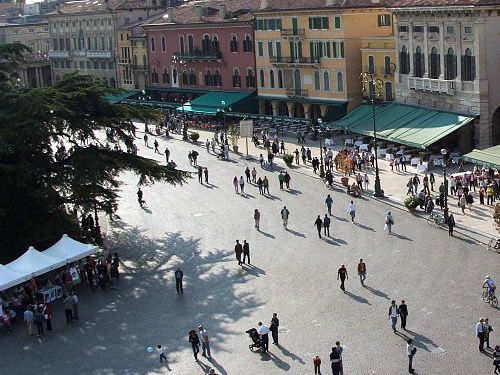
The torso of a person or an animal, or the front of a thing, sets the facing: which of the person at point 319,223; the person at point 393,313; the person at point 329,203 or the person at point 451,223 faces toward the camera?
the person at point 393,313

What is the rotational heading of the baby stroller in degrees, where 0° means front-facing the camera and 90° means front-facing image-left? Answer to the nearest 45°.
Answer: approximately 90°

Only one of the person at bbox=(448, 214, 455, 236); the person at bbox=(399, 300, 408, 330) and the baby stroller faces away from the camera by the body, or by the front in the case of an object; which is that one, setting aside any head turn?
the person at bbox=(448, 214, 455, 236)

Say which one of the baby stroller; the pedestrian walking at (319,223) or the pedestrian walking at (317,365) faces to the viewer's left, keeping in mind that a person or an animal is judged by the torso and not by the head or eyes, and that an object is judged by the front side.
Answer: the baby stroller

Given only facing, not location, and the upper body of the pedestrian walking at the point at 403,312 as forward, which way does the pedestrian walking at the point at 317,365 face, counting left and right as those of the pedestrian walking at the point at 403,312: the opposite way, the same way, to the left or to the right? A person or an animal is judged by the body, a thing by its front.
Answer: the opposite way

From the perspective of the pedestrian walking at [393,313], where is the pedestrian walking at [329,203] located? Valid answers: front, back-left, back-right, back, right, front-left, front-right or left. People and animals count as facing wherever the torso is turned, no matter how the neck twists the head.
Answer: back

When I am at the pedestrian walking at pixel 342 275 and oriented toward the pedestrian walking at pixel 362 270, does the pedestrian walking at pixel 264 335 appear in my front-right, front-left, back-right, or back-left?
back-right

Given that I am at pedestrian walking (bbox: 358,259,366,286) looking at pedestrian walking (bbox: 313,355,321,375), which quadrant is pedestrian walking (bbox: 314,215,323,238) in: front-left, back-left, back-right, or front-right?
back-right
